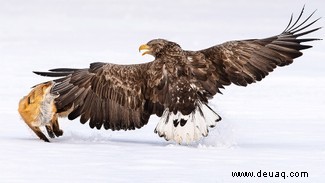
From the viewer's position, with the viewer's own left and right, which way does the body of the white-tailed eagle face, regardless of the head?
facing away from the viewer and to the left of the viewer

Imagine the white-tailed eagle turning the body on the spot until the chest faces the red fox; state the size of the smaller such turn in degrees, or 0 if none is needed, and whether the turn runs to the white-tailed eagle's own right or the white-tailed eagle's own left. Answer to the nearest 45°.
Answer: approximately 45° to the white-tailed eagle's own left
